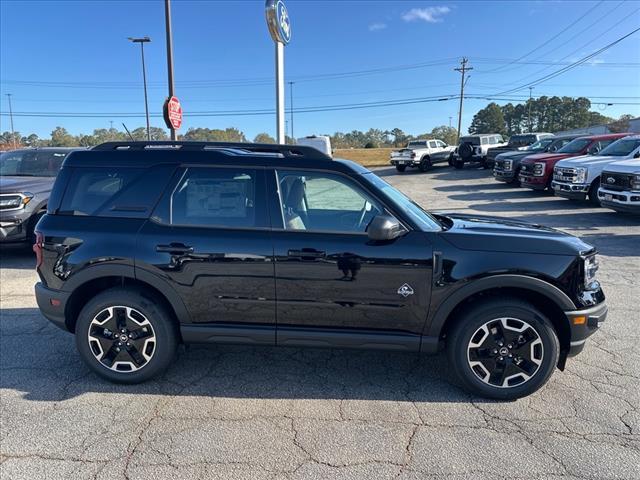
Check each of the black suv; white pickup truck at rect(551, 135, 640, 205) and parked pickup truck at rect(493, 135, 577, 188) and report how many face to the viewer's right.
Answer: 1

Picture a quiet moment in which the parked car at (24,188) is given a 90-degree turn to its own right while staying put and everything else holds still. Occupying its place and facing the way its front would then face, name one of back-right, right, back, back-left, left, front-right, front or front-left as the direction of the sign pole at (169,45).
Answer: right

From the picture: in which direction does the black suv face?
to the viewer's right

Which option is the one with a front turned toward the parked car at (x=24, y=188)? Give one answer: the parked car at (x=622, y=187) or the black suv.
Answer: the parked car at (x=622, y=187)

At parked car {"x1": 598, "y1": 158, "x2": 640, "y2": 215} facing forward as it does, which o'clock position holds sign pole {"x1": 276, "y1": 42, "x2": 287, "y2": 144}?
The sign pole is roughly at 1 o'clock from the parked car.

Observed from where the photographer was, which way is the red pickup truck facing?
facing the viewer and to the left of the viewer

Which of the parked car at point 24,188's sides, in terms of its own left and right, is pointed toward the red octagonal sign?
back

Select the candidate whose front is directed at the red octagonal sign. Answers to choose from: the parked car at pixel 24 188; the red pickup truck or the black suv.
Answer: the red pickup truck

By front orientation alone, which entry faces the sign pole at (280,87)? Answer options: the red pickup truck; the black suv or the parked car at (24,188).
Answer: the red pickup truck

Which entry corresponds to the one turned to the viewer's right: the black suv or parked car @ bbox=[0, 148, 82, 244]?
the black suv

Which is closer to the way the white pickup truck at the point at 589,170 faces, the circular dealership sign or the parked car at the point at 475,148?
the circular dealership sign

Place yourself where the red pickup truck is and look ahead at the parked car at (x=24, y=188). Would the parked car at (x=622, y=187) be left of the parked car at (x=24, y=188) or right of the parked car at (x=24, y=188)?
left

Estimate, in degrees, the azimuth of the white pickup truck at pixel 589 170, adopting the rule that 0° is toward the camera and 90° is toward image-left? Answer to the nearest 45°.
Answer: approximately 45°

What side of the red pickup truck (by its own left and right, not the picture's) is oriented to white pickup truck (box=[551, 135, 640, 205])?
left

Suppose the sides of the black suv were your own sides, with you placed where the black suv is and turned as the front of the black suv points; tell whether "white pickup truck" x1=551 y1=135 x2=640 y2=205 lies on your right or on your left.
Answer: on your left

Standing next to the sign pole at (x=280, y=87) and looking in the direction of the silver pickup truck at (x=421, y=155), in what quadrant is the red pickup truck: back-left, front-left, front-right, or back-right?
front-right

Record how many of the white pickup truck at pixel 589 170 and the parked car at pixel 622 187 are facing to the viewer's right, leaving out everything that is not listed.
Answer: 0

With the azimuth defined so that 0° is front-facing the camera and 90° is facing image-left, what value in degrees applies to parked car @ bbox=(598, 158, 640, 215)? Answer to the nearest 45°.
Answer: approximately 45°

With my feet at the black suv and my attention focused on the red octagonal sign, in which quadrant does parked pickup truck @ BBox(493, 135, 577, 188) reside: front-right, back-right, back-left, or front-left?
front-right
